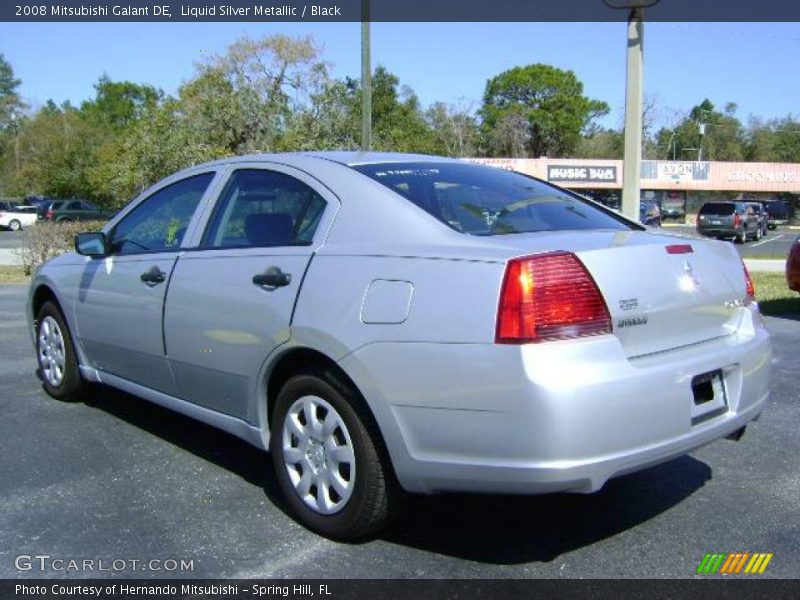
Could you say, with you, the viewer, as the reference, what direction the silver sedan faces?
facing away from the viewer and to the left of the viewer

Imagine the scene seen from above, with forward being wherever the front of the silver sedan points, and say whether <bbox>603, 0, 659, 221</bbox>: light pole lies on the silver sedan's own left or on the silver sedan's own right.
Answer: on the silver sedan's own right

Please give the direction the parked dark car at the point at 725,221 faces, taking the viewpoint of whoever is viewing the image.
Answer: facing away from the viewer and to the right of the viewer

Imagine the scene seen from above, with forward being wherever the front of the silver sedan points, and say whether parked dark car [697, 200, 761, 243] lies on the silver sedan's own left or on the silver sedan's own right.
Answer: on the silver sedan's own right

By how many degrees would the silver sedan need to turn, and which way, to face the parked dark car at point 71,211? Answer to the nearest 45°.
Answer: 0° — it already faces it

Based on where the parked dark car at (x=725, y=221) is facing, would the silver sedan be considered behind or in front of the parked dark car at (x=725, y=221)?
behind
